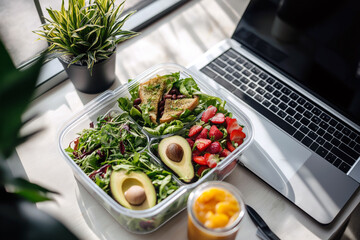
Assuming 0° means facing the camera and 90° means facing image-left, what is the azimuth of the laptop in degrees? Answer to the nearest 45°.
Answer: approximately 45°

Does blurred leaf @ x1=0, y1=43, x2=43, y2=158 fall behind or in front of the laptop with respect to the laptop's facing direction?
in front
